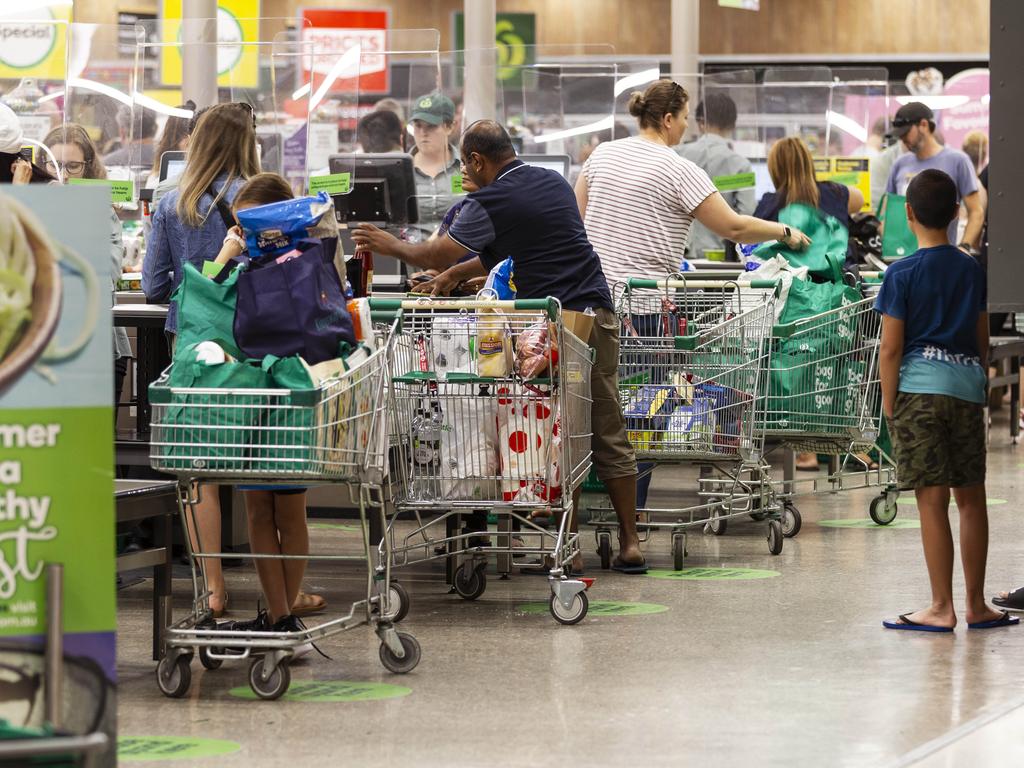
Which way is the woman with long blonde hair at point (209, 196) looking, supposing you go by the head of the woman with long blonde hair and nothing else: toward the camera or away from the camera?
away from the camera

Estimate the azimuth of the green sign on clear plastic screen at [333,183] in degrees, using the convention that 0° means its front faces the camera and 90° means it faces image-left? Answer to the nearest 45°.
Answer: approximately 0°

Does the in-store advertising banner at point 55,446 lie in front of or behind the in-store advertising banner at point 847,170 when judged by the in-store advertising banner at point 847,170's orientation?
in front

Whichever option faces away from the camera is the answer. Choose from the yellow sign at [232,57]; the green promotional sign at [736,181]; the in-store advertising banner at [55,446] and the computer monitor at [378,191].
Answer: the computer monitor

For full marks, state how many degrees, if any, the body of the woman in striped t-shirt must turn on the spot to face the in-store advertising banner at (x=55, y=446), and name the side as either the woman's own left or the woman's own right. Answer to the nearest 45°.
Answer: approximately 135° to the woman's own right

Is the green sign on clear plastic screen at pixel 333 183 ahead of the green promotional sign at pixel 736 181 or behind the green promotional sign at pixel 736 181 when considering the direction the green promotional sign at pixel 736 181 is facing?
ahead

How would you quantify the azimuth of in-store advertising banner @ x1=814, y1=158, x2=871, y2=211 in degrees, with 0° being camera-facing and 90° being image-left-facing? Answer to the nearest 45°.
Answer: approximately 0°

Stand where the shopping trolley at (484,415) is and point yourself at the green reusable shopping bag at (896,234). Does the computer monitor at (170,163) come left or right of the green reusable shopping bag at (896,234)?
left

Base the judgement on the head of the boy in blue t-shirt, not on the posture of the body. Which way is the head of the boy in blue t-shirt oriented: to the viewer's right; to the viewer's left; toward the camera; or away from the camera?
away from the camera

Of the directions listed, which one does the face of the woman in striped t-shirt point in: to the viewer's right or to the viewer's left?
to the viewer's right
